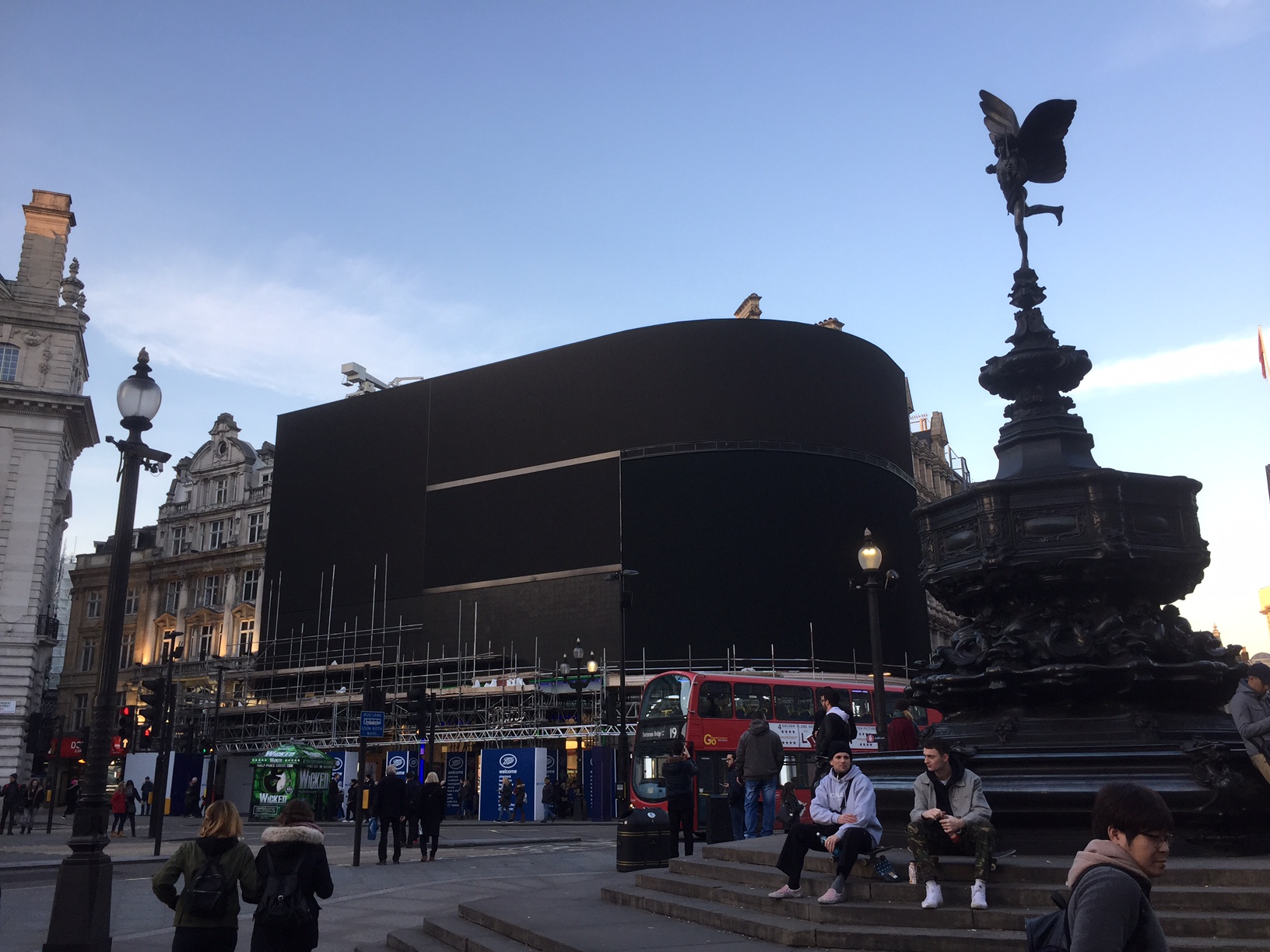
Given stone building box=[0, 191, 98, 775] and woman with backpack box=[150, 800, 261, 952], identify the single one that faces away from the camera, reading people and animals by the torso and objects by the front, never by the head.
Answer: the woman with backpack

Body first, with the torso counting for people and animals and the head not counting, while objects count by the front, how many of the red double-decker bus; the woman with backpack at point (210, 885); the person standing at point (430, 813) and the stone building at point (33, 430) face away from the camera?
2

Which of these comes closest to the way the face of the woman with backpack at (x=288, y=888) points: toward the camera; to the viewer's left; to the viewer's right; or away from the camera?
away from the camera

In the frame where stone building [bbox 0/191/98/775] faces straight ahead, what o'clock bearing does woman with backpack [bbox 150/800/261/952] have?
The woman with backpack is roughly at 12 o'clock from the stone building.

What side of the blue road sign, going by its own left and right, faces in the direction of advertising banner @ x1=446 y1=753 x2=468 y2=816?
back

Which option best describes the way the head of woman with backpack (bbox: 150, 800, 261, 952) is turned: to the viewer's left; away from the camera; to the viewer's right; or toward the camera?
away from the camera

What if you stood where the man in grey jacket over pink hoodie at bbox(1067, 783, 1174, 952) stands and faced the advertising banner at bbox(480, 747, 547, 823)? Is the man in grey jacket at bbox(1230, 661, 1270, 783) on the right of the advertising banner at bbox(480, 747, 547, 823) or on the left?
right

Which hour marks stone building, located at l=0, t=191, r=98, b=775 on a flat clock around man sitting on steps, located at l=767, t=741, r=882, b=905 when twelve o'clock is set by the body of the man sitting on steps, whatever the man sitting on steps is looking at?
The stone building is roughly at 3 o'clock from the man sitting on steps.

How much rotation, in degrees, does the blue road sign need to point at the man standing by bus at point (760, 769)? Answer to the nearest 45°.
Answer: approximately 45° to its left

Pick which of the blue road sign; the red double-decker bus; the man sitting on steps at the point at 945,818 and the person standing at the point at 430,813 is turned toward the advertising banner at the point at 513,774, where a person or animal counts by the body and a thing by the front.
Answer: the person standing
